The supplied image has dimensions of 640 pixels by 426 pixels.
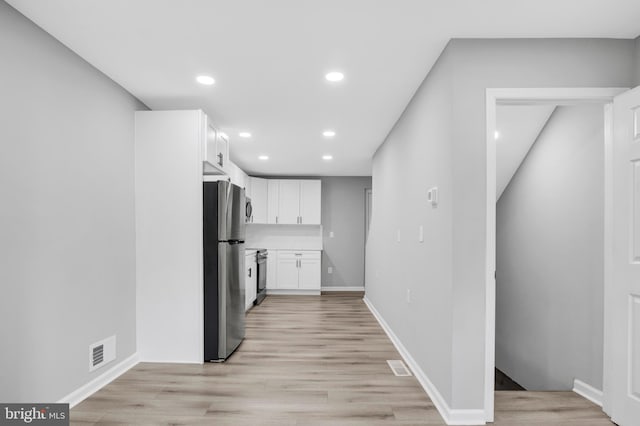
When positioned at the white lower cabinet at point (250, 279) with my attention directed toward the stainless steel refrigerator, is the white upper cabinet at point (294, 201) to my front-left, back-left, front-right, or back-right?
back-left

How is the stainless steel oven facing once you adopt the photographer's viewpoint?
facing to the right of the viewer

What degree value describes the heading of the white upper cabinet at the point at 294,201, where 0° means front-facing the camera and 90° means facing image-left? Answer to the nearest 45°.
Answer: approximately 0°

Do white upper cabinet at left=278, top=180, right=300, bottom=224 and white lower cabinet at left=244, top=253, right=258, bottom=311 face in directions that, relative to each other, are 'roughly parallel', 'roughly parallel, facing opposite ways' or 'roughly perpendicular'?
roughly perpendicular

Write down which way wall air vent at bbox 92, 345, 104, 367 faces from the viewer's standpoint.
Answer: facing the viewer and to the right of the viewer

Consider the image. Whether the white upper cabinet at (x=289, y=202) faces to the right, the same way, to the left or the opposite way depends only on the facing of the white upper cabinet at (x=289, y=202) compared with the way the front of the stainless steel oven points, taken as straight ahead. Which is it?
to the right

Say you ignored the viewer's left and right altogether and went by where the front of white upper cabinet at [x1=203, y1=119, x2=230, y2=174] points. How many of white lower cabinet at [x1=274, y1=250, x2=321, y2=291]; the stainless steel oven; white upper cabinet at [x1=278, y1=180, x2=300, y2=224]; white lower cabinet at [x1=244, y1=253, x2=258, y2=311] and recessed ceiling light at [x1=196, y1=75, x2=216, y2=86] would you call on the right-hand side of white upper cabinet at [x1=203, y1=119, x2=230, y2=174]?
1

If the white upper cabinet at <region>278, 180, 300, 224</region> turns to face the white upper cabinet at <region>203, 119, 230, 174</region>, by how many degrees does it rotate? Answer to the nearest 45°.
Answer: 0° — it already faces it

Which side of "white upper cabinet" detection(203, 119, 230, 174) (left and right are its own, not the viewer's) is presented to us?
right

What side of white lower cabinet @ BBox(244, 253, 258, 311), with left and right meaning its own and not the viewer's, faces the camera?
right

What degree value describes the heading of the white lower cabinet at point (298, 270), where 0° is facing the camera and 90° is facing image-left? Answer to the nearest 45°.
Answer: approximately 0°
